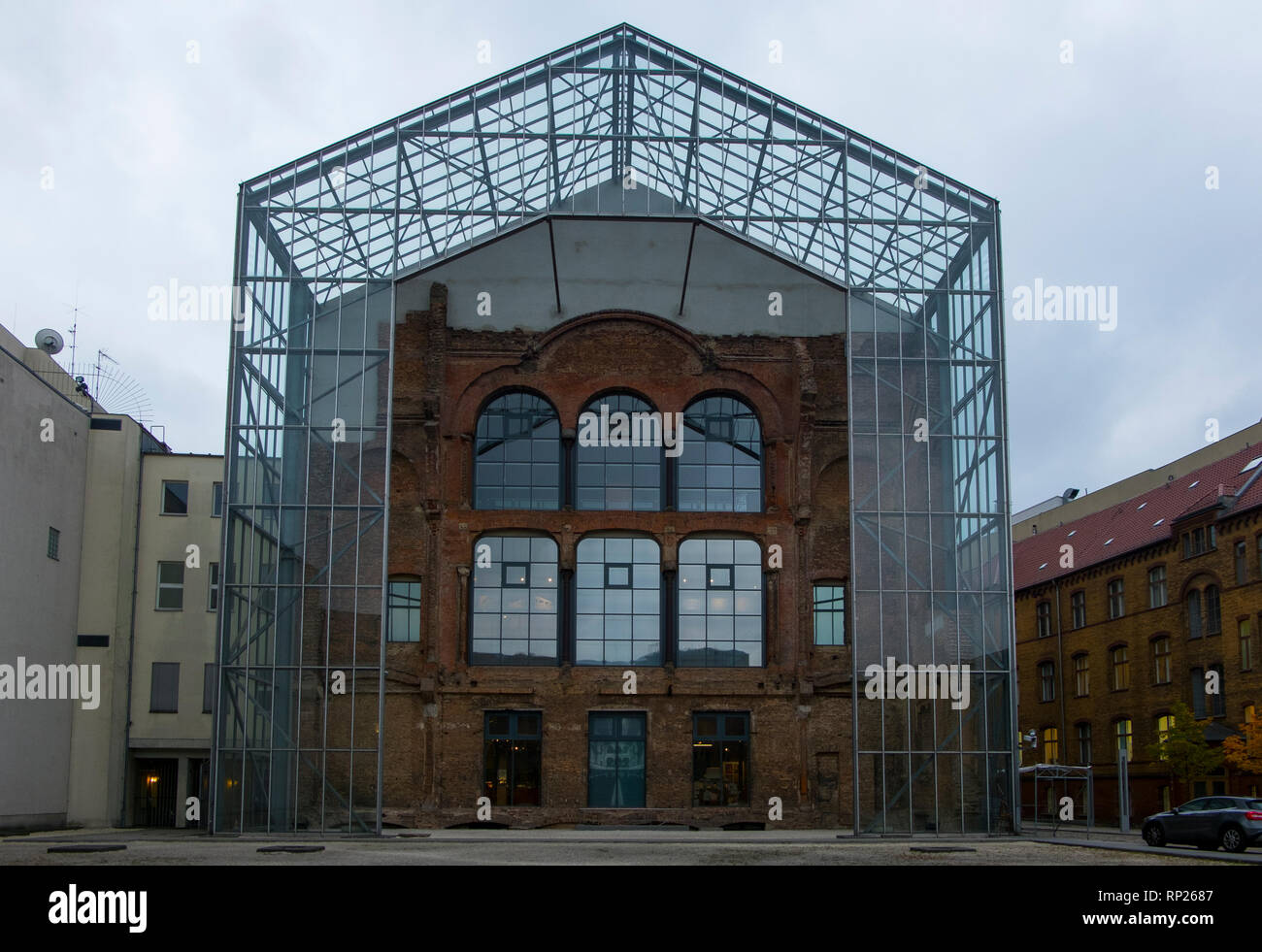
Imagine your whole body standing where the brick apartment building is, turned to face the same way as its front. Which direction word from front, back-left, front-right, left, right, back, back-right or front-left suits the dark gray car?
front-left

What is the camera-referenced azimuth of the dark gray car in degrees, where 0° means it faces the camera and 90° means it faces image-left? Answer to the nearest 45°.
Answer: approximately 135°

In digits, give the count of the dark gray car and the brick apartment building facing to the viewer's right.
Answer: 0

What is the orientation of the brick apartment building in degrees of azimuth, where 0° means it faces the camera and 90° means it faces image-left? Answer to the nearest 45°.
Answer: approximately 45°

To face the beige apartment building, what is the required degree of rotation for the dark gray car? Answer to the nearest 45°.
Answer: approximately 45° to its left
